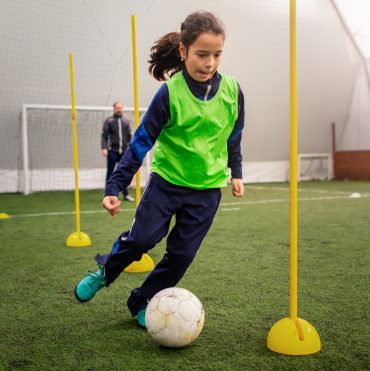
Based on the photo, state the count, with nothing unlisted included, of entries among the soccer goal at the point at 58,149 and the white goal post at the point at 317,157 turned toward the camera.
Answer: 2

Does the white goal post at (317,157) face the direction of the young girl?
yes

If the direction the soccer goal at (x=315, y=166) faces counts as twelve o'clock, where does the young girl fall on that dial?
The young girl is roughly at 12 o'clock from the soccer goal.

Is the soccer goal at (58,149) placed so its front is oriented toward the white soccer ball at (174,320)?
yes

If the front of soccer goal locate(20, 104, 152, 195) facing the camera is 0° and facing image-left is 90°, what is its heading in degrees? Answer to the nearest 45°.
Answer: approximately 0°

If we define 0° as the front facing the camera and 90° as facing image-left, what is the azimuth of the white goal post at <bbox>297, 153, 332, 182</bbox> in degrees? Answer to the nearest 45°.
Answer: approximately 0°

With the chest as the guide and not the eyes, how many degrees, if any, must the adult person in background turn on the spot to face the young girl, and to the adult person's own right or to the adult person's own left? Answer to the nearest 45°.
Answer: approximately 45° to the adult person's own right

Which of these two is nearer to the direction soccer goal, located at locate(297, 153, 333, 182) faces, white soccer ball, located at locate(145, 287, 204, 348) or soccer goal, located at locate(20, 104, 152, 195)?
the white soccer ball
